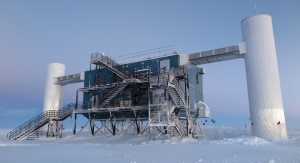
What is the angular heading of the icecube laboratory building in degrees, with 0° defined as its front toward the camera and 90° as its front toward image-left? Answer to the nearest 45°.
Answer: approximately 45°

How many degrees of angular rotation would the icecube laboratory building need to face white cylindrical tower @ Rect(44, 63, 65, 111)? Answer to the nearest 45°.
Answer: approximately 90° to its right
